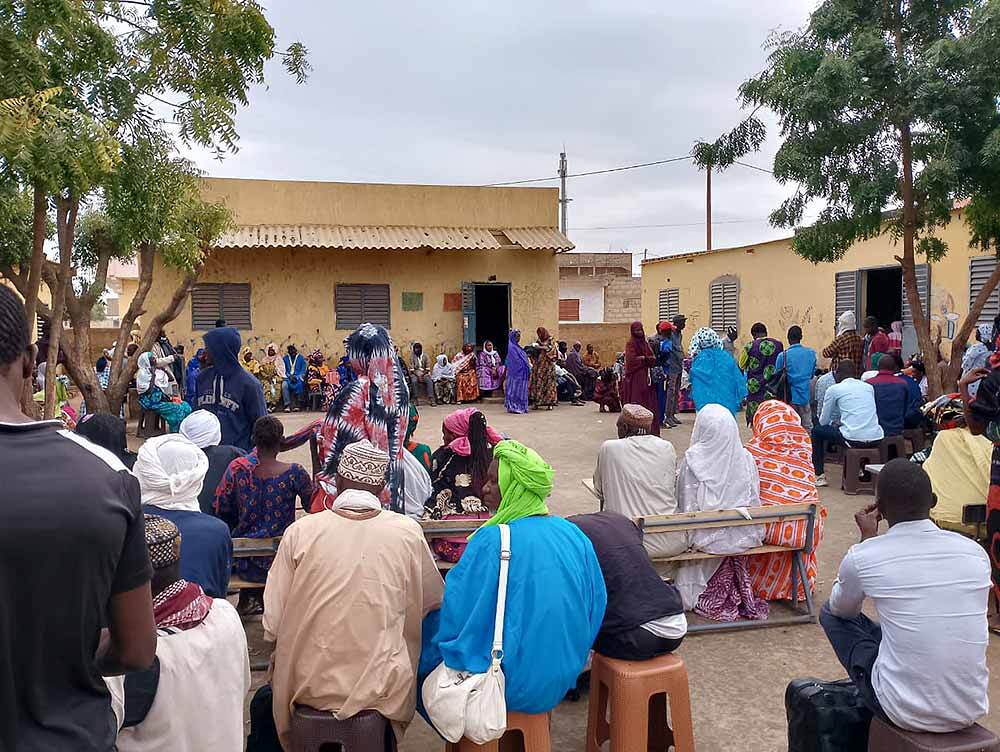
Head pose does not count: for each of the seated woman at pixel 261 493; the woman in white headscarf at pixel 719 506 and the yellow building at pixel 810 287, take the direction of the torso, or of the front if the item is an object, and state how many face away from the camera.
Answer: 2

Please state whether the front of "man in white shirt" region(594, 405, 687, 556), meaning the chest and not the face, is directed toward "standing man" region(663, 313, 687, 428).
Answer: yes

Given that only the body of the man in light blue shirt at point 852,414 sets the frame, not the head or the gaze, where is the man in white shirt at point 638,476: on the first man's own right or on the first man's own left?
on the first man's own left

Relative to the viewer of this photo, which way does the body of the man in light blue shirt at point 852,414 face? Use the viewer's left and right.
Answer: facing away from the viewer and to the left of the viewer

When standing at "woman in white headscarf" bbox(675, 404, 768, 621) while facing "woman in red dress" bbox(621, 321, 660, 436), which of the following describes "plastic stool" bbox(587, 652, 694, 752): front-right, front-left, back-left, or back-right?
back-left

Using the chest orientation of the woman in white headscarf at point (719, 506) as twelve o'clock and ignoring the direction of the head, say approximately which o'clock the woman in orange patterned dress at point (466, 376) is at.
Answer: The woman in orange patterned dress is roughly at 11 o'clock from the woman in white headscarf.

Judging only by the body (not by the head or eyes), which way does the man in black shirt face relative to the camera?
away from the camera

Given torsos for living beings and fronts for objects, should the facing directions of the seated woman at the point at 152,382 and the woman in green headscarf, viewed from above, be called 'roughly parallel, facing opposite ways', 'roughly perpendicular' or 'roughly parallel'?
roughly perpendicular

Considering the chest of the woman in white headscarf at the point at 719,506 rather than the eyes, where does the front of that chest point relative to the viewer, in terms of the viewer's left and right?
facing away from the viewer

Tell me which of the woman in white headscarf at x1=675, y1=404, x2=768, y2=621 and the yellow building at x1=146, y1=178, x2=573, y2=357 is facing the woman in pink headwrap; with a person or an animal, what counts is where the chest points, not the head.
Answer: the yellow building

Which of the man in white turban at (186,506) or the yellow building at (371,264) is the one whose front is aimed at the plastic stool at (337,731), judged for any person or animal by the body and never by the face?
the yellow building
